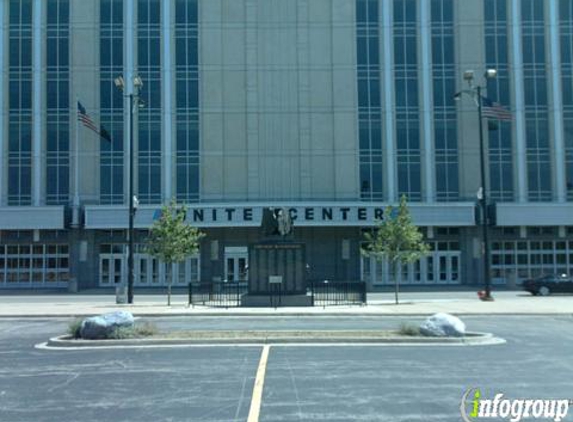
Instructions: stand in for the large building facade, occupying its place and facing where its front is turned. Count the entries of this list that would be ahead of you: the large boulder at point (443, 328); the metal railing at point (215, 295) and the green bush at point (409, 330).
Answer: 3

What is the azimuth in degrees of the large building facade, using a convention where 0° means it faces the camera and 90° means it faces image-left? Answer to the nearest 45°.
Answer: approximately 0°

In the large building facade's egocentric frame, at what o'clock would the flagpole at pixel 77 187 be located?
The flagpole is roughly at 3 o'clock from the large building facade.

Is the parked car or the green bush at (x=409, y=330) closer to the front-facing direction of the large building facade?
the green bush

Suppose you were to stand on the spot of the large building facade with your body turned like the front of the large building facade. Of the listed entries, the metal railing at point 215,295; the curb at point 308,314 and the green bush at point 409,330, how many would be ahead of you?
3

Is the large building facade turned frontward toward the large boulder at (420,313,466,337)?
yes

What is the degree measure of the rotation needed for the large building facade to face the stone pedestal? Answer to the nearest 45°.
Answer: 0° — it already faces it

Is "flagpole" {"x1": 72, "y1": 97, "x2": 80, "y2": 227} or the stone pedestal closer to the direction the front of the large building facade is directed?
the stone pedestal

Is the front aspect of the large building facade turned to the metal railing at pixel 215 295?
yes

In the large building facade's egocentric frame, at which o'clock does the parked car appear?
The parked car is roughly at 10 o'clock from the large building facade.
